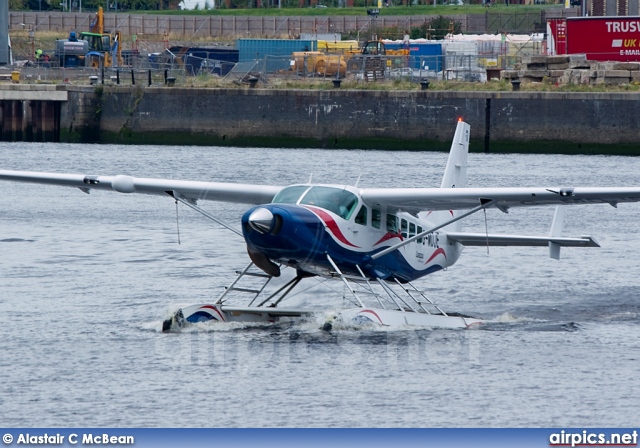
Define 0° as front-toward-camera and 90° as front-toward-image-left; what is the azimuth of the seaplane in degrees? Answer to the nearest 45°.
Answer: approximately 45°
